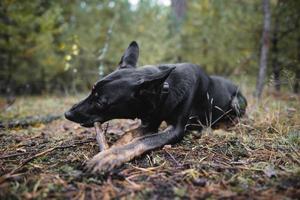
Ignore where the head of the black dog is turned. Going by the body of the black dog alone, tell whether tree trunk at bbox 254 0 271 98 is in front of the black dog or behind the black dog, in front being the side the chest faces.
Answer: behind

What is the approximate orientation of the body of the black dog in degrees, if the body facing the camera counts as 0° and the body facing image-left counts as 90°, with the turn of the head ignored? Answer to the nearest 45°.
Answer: approximately 45°
